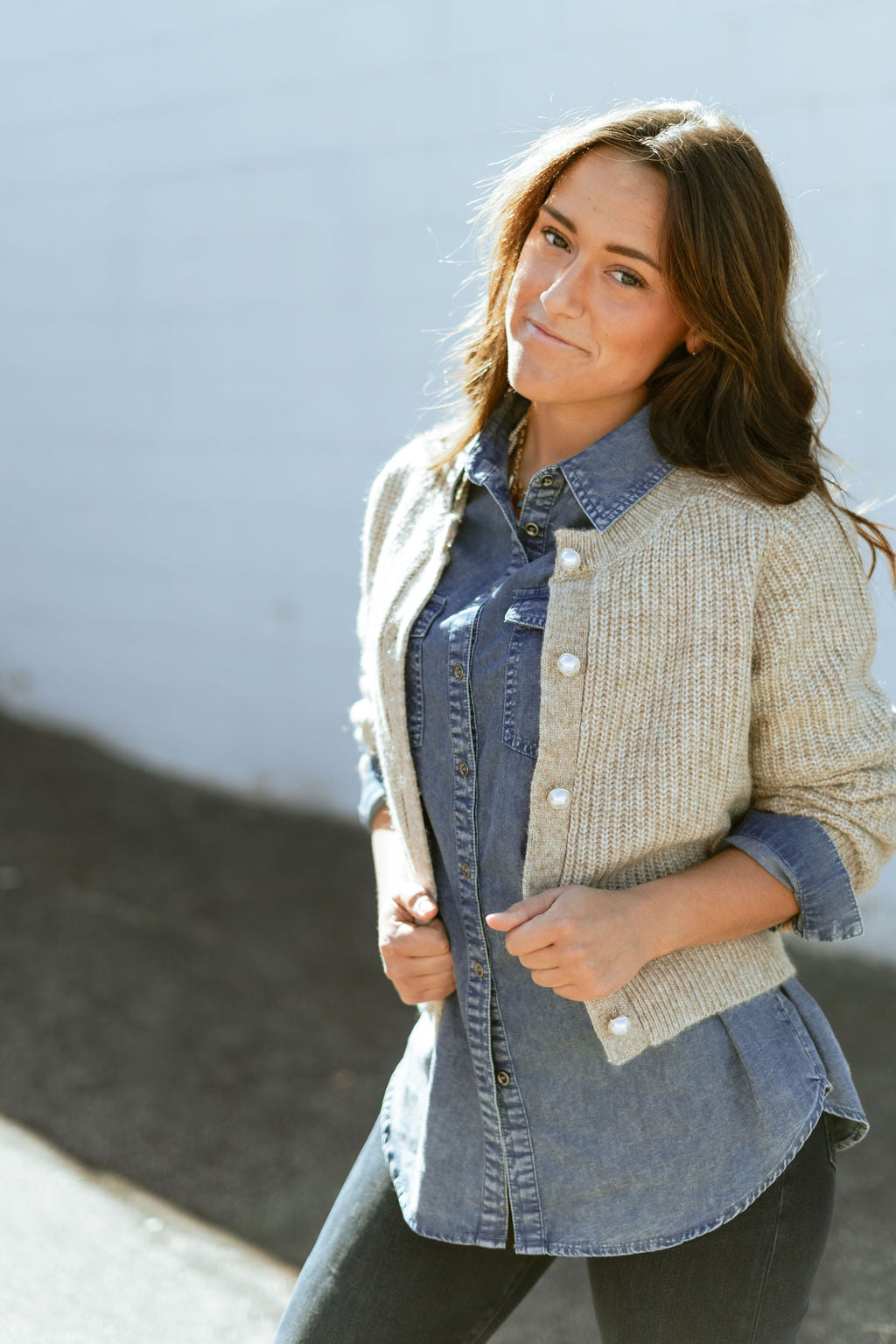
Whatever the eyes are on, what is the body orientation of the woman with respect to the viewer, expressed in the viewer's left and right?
facing the viewer and to the left of the viewer
